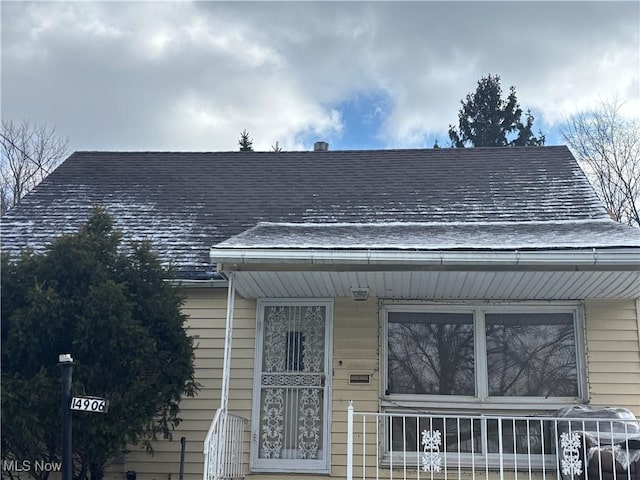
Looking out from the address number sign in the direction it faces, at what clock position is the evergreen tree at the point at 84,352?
The evergreen tree is roughly at 6 o'clock from the address number sign.

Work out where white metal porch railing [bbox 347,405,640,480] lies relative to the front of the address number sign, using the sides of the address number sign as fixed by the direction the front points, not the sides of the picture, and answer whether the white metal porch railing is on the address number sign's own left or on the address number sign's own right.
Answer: on the address number sign's own left

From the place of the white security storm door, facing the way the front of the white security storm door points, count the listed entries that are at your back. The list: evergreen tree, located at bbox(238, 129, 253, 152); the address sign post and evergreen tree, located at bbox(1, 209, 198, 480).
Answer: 1

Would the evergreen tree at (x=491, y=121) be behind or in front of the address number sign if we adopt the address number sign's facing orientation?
behind

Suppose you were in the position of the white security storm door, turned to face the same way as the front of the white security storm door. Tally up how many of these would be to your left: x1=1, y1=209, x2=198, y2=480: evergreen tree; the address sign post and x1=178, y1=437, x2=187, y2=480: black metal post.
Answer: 0

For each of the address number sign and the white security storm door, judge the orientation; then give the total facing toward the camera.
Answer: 2

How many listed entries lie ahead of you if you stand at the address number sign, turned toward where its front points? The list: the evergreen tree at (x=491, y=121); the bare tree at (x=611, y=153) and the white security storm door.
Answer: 0

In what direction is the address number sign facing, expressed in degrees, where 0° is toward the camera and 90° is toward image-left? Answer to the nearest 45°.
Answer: approximately 0°

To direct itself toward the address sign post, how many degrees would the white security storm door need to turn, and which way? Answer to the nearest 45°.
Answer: approximately 45° to its right

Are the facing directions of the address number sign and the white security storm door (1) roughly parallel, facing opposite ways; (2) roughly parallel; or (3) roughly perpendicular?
roughly parallel

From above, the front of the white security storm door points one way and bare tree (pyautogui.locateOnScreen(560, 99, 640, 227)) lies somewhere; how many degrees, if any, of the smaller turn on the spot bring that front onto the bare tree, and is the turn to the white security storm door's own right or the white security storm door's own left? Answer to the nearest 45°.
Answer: approximately 135° to the white security storm door's own left

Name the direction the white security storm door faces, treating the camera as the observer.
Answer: facing the viewer

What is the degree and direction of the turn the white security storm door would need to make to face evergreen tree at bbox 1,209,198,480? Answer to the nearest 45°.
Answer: approximately 45° to its right

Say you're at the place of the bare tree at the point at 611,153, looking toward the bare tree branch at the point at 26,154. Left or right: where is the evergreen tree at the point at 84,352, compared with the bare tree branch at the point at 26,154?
left
